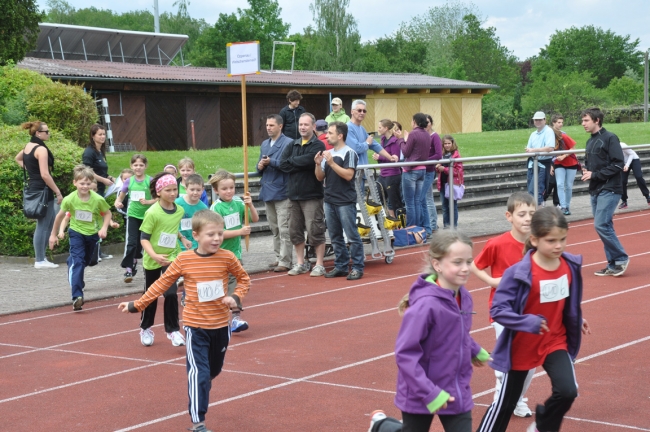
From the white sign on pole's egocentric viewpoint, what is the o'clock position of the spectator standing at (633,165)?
The spectator standing is roughly at 8 o'clock from the white sign on pole.

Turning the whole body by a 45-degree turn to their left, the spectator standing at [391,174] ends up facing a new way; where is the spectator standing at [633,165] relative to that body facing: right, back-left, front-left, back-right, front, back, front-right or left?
back-left

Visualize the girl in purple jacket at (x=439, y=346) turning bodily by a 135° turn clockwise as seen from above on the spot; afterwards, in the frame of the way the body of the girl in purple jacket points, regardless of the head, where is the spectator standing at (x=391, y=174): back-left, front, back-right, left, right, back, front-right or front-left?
right

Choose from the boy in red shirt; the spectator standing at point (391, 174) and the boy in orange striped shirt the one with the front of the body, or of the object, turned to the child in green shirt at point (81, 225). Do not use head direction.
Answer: the spectator standing

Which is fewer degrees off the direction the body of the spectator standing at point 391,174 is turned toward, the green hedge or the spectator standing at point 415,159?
the green hedge

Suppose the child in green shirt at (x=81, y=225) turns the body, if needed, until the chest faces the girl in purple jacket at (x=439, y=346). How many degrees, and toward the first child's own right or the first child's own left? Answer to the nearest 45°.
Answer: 0° — they already face them

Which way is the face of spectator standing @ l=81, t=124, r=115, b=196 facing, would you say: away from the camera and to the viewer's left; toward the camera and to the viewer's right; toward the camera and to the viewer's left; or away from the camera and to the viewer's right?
toward the camera and to the viewer's right

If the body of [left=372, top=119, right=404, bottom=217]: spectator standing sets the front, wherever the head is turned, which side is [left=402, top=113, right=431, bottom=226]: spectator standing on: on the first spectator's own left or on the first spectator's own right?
on the first spectator's own left

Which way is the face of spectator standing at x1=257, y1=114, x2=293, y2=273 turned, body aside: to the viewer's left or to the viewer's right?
to the viewer's left

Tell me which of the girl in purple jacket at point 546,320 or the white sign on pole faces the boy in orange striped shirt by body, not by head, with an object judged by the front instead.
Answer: the white sign on pole

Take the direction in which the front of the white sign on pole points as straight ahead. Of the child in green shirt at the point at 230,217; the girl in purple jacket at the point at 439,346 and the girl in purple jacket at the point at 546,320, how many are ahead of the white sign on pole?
3

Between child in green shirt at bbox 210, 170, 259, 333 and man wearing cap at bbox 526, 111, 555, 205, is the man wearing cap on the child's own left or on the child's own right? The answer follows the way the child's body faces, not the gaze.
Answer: on the child's own left

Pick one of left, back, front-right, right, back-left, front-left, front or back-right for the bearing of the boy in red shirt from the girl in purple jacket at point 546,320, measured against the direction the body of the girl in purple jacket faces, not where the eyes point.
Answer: back-left

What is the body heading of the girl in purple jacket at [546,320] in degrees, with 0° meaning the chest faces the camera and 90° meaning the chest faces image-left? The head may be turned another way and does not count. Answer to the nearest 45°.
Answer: approximately 315°
